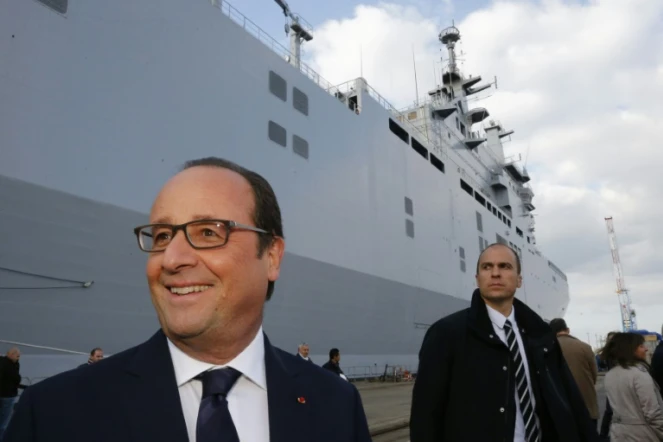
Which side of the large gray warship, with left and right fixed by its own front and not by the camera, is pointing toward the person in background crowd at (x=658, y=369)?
right

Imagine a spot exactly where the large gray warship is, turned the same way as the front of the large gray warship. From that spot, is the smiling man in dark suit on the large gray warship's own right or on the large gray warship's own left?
on the large gray warship's own right

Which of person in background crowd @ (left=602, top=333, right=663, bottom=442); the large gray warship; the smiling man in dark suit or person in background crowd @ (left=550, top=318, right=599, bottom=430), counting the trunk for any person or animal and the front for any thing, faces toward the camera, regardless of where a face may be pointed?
the smiling man in dark suit

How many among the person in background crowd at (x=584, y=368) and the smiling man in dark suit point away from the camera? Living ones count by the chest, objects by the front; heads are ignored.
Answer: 1

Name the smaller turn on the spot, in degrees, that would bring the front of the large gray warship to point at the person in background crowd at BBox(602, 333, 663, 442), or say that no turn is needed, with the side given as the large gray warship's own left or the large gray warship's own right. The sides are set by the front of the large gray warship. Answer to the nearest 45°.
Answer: approximately 90° to the large gray warship's own right

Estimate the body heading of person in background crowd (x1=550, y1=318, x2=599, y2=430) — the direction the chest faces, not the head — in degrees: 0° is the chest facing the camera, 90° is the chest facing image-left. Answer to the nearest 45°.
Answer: approximately 180°

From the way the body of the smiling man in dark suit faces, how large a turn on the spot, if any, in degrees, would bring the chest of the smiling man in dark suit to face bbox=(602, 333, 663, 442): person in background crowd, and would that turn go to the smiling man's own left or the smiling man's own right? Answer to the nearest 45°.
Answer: approximately 135° to the smiling man's own left
